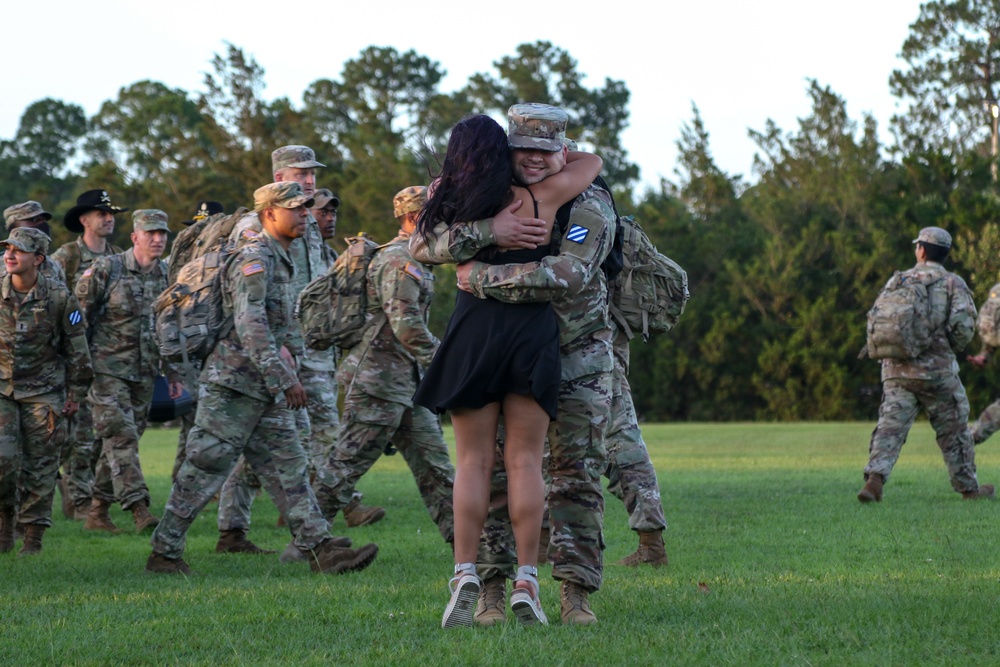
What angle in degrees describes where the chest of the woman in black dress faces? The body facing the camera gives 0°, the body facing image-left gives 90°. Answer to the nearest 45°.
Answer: approximately 180°
